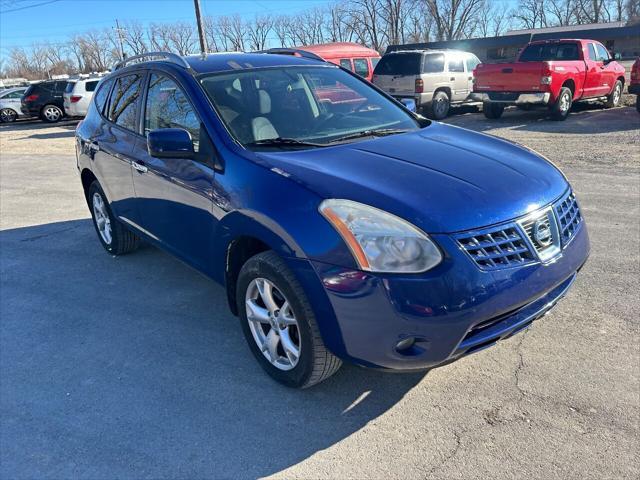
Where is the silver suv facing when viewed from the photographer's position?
facing away from the viewer and to the right of the viewer

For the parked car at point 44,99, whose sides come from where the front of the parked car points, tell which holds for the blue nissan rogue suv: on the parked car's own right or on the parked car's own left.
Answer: on the parked car's own right

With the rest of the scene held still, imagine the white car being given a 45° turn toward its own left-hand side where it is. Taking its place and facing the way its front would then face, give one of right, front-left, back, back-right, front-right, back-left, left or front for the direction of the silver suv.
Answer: back-right

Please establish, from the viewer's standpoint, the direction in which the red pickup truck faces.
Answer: facing away from the viewer and to the right of the viewer

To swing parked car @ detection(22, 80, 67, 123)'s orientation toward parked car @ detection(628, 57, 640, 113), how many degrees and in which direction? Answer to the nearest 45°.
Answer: approximately 90° to its right

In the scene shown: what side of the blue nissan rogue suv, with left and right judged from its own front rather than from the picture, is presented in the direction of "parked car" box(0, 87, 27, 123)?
back

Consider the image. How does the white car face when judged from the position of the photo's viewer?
facing away from the viewer and to the right of the viewer

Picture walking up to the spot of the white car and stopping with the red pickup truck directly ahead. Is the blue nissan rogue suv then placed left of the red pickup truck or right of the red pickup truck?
right
